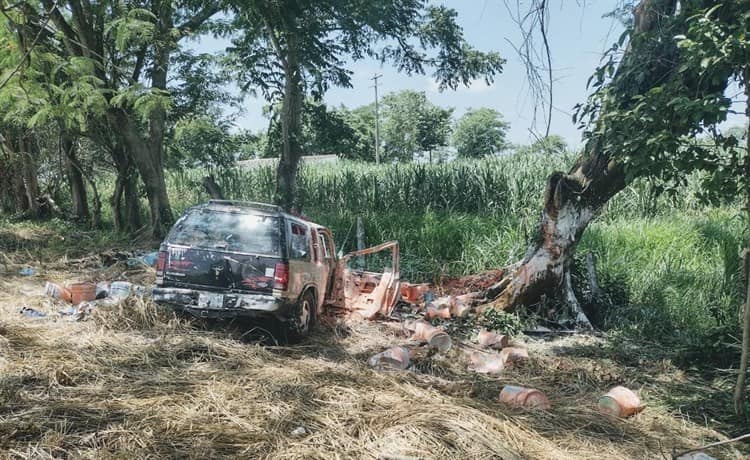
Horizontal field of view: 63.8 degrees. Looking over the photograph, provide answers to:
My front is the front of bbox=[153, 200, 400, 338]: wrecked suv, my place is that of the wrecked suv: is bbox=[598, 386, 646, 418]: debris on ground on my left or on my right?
on my right

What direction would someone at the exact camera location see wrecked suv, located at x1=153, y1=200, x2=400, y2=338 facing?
facing away from the viewer and to the right of the viewer

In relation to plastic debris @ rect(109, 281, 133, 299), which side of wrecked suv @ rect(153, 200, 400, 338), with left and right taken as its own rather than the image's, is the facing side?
left

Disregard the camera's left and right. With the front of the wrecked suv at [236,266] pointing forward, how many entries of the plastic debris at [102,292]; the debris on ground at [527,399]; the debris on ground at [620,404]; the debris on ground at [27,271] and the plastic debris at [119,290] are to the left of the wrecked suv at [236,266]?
3

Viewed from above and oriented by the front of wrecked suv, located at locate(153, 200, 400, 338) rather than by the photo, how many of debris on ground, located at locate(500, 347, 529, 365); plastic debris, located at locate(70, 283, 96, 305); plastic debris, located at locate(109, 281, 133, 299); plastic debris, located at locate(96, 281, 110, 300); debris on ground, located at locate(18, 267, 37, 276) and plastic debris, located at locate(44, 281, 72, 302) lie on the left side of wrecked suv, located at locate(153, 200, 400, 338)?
5

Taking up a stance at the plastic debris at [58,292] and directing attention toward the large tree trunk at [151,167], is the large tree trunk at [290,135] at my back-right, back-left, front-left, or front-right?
front-right

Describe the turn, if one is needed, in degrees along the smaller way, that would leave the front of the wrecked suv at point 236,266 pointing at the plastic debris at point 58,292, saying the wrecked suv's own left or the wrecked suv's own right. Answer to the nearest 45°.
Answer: approximately 90° to the wrecked suv's own left

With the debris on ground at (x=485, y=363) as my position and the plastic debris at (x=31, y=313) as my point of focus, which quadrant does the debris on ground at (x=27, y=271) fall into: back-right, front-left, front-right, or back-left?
front-right

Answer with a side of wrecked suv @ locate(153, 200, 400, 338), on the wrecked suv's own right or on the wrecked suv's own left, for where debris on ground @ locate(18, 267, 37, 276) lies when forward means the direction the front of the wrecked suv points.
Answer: on the wrecked suv's own left

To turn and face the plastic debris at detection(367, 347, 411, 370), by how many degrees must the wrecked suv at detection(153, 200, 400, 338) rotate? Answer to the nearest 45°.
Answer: approximately 90° to its right

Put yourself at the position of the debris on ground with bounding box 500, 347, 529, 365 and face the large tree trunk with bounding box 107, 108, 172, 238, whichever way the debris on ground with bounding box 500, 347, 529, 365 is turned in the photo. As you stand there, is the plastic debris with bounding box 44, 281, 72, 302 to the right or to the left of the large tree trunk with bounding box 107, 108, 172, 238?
left

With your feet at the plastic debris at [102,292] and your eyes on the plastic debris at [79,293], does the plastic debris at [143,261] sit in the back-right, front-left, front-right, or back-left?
back-right

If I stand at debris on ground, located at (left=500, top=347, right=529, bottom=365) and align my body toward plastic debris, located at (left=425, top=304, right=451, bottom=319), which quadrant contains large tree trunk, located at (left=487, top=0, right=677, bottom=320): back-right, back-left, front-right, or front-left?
front-right

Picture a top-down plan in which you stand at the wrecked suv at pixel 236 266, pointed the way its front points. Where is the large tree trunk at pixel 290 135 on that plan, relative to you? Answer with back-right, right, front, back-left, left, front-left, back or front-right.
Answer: front-left
